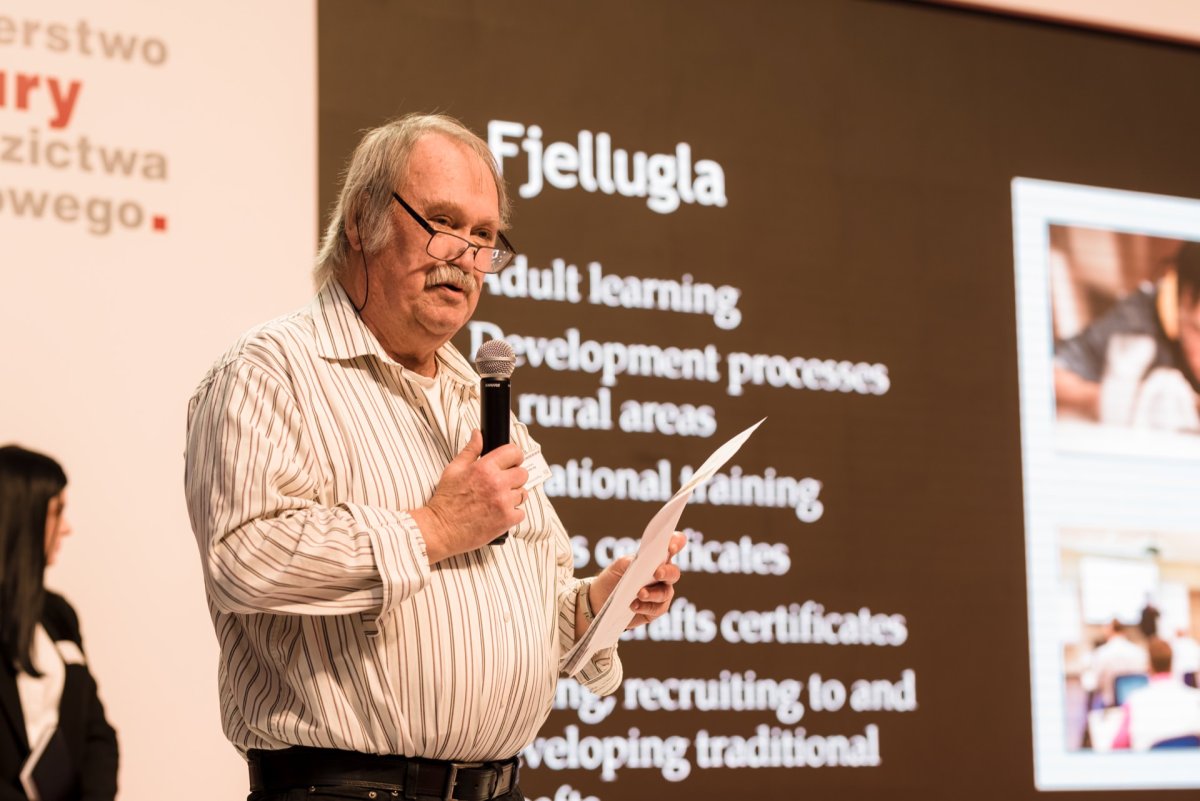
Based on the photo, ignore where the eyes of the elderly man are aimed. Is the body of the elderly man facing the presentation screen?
no

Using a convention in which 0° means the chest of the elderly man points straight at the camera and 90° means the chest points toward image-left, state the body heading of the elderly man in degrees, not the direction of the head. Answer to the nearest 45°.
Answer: approximately 315°

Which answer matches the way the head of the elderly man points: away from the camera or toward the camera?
toward the camera

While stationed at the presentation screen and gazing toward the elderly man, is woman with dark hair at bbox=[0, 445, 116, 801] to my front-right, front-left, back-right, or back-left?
front-right

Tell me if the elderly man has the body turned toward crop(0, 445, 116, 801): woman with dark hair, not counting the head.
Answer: no

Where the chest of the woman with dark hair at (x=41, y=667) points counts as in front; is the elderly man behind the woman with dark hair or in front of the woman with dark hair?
in front

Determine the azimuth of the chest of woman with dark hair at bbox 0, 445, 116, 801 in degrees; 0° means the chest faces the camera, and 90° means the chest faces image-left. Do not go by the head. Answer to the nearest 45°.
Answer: approximately 315°

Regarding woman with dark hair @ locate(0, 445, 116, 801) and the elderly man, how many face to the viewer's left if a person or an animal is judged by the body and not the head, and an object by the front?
0

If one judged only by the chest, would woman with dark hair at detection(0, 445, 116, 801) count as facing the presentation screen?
no

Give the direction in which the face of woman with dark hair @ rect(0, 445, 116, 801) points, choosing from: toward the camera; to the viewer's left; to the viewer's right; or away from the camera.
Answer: to the viewer's right
